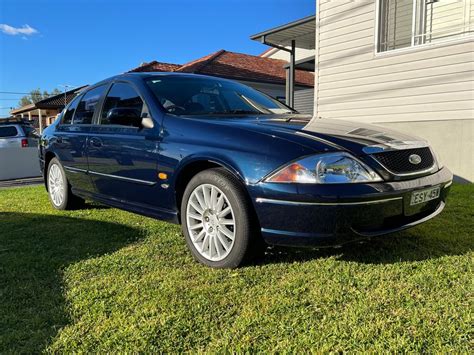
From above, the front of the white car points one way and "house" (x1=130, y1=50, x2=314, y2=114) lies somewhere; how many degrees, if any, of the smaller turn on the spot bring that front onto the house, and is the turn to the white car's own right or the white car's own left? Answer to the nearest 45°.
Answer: approximately 135° to the white car's own right

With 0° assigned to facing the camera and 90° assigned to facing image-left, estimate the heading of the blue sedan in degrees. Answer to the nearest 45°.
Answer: approximately 315°

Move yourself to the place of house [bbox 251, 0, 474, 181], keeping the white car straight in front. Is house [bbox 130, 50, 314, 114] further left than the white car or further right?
right

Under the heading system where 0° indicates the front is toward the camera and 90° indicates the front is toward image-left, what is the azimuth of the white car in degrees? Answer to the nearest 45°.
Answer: approximately 135°
